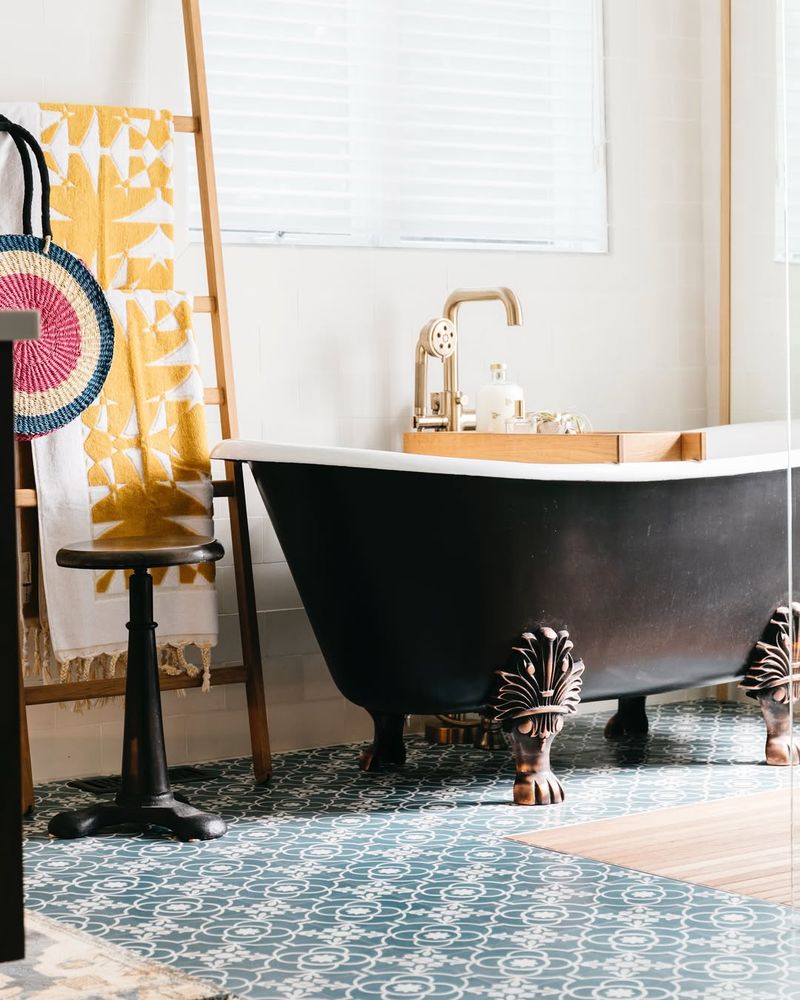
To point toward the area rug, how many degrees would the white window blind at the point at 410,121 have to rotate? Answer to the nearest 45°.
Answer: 0° — it already faces it

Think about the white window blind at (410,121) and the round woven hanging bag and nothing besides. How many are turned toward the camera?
2

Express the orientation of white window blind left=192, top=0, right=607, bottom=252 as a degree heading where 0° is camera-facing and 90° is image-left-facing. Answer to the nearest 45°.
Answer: approximately 0°

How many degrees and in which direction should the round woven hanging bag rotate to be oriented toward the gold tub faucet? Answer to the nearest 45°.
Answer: approximately 90° to its left

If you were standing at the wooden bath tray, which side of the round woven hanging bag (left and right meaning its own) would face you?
left

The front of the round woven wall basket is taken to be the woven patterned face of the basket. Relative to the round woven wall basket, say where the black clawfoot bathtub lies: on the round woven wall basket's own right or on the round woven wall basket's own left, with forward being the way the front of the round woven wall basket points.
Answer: on the round woven wall basket's own left

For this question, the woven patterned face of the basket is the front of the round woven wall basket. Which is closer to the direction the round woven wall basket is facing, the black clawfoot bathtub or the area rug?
the area rug

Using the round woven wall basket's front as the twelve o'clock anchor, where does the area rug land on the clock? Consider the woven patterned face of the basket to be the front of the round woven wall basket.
The area rug is roughly at 12 o'clock from the round woven wall basket.
